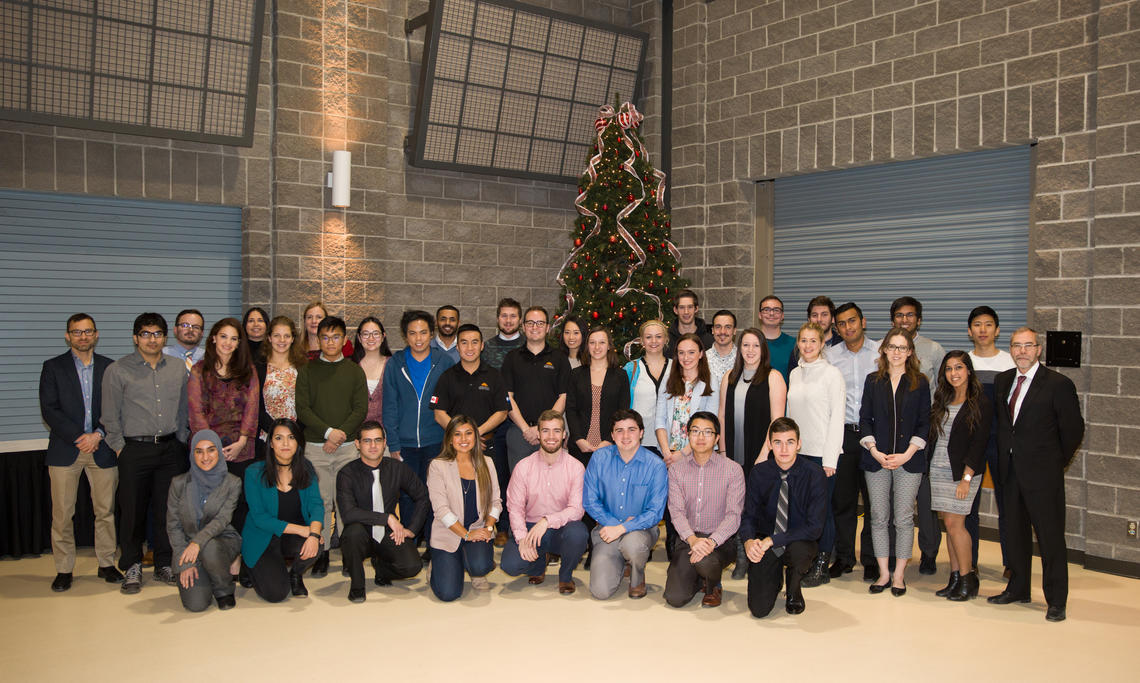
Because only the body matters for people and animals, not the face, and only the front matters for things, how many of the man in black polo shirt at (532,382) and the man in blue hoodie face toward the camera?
2

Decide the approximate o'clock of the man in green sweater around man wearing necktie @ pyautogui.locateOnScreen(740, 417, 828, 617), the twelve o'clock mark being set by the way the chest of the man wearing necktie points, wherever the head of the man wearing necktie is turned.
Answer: The man in green sweater is roughly at 3 o'clock from the man wearing necktie.

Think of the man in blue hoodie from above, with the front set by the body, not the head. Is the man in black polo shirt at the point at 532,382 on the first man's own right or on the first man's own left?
on the first man's own left

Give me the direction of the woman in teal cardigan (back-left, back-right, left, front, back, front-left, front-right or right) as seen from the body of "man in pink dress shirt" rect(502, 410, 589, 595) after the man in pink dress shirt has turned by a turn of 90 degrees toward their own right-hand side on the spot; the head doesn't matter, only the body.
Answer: front

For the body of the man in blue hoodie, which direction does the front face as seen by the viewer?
toward the camera

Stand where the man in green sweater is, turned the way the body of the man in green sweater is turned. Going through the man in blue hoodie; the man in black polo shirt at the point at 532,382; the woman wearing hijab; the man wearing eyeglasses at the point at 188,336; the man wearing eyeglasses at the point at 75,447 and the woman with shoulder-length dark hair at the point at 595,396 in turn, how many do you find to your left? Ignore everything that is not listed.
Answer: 3

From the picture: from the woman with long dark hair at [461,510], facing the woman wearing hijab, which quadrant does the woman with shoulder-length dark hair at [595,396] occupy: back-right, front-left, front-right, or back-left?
back-right

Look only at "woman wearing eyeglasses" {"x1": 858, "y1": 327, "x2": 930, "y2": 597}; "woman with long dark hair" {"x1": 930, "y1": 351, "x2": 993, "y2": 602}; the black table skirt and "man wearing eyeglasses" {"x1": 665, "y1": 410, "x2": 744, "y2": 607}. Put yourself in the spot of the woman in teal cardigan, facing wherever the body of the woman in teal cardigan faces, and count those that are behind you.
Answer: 1

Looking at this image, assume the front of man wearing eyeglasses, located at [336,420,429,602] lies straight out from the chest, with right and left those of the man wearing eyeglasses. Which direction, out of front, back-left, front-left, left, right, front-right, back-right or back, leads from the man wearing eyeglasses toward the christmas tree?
back-left

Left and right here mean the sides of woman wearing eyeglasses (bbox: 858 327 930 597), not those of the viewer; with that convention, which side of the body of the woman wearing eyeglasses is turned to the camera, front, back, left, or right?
front

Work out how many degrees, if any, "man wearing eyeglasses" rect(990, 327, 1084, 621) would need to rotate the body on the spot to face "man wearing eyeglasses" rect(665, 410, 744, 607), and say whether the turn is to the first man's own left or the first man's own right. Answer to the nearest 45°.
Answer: approximately 45° to the first man's own right

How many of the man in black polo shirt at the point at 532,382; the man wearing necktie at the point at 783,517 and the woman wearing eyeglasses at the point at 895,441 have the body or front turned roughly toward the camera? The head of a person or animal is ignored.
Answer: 3

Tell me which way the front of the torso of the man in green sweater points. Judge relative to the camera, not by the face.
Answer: toward the camera

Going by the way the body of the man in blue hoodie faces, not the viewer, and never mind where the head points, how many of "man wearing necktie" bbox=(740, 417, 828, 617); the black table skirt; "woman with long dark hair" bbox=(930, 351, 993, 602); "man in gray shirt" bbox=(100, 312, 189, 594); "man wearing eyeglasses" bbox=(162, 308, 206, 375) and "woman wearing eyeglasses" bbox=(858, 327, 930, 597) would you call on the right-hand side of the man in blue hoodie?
3

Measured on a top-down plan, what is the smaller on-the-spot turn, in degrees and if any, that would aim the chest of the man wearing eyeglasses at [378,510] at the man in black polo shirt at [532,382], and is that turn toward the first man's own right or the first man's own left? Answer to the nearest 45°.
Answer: approximately 135° to the first man's own left
